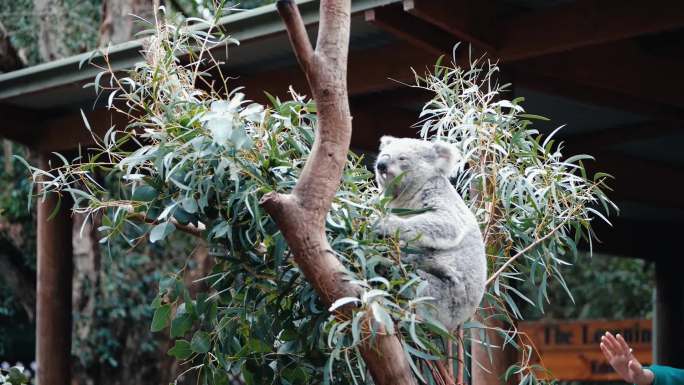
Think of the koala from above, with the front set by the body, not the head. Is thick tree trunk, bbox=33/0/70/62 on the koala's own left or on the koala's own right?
on the koala's own right

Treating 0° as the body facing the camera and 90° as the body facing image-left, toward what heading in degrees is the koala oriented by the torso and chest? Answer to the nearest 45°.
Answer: approximately 90°

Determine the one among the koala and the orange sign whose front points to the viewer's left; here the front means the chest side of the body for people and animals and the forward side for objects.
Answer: the koala

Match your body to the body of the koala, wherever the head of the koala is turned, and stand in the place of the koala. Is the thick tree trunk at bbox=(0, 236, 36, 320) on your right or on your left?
on your right

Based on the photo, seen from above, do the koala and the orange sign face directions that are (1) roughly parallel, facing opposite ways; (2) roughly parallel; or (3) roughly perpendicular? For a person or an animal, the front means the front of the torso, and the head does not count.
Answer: roughly perpendicular

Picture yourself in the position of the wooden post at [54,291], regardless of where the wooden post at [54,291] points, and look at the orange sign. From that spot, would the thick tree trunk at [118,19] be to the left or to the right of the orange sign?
left

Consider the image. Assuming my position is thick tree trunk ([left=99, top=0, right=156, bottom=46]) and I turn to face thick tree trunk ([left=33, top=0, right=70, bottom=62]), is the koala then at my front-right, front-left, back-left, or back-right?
back-left

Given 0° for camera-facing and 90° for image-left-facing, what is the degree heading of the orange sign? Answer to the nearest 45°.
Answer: approximately 0°

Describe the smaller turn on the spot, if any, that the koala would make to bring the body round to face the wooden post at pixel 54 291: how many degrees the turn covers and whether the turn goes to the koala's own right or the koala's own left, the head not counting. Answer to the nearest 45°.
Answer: approximately 45° to the koala's own right

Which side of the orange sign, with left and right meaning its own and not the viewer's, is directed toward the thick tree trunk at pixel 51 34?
right
